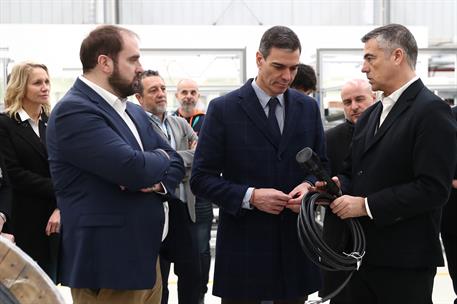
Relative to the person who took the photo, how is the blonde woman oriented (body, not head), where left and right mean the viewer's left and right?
facing the viewer and to the right of the viewer

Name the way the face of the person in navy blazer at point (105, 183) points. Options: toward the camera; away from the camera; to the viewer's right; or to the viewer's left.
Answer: to the viewer's right

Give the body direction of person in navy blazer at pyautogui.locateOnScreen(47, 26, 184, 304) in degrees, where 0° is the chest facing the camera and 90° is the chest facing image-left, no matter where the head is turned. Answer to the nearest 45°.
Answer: approximately 270°

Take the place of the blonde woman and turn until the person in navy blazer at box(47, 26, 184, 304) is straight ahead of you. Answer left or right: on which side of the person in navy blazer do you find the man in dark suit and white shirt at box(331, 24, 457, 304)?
left

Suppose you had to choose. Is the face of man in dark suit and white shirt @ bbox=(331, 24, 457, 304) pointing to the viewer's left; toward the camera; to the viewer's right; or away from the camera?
to the viewer's left

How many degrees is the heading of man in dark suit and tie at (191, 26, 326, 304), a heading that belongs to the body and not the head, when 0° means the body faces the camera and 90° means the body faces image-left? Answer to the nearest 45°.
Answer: approximately 315°

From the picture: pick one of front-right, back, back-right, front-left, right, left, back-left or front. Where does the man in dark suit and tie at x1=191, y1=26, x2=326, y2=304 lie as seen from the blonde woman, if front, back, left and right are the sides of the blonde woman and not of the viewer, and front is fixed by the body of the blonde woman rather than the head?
front

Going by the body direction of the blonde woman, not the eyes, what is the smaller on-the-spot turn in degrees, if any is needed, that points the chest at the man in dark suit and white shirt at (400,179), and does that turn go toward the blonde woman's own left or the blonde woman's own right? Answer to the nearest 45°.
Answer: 0° — they already face them

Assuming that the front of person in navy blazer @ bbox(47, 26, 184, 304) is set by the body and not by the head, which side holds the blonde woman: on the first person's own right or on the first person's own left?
on the first person's own left

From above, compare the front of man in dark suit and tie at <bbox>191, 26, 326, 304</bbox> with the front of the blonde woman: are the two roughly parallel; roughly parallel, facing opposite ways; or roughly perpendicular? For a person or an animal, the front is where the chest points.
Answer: roughly parallel

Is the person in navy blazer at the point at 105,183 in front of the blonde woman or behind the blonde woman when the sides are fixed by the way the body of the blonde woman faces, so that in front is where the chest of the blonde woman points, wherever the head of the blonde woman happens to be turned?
in front
